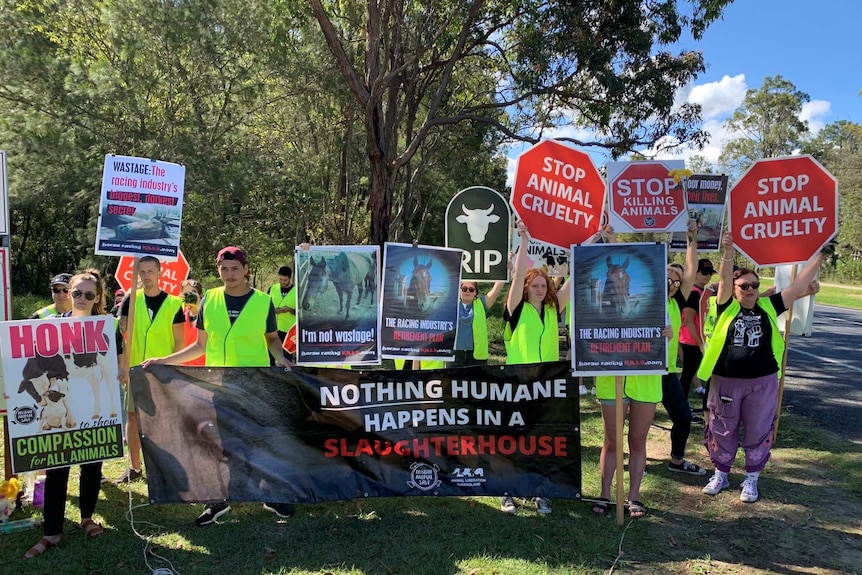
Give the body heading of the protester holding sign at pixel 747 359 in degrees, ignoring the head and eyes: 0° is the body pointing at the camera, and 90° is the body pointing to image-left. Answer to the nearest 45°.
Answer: approximately 0°

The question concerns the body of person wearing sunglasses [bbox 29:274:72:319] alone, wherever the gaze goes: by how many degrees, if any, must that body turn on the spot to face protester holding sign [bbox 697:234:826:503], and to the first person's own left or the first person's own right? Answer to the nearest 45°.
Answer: approximately 45° to the first person's own left

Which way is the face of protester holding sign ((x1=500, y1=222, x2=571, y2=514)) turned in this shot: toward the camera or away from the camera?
toward the camera

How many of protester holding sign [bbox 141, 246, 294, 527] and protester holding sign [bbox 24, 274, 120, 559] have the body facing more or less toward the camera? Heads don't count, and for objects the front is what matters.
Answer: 2

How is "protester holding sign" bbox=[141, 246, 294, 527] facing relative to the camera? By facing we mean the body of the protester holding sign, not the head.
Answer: toward the camera

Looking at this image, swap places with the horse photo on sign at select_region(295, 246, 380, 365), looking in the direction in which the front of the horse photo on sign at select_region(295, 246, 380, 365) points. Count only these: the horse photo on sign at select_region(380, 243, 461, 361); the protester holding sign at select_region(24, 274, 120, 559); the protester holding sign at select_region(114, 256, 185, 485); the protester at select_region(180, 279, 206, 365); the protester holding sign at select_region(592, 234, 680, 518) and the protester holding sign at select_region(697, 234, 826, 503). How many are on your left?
3

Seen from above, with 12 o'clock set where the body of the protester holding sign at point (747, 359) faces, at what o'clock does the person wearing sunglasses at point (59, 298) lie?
The person wearing sunglasses is roughly at 2 o'clock from the protester holding sign.

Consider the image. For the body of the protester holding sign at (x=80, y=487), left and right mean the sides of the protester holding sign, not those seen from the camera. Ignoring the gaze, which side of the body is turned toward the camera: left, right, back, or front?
front

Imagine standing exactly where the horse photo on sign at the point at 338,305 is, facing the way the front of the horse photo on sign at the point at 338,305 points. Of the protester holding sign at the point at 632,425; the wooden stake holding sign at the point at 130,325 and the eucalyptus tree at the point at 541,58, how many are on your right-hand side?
1

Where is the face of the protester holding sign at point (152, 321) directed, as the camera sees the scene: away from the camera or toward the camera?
toward the camera

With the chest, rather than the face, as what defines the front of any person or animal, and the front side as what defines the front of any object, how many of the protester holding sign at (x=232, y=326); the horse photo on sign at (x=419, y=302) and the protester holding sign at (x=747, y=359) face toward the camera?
3

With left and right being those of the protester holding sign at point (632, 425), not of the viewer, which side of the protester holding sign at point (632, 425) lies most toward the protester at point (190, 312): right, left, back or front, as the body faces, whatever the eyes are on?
right
